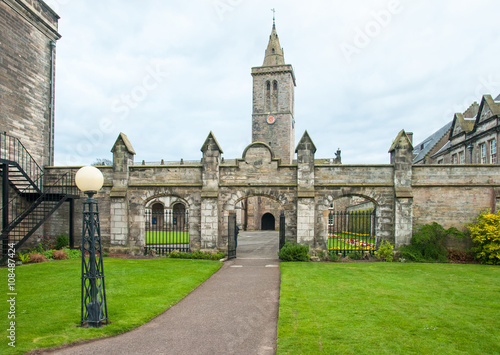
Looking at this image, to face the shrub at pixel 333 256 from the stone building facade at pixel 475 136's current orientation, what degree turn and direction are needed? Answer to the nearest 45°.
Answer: approximately 45° to its left

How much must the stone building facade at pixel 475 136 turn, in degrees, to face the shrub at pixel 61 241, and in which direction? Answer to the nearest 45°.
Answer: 0° — it already faces it

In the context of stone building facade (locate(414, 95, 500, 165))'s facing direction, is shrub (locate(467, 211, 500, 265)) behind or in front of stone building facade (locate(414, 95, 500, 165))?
in front

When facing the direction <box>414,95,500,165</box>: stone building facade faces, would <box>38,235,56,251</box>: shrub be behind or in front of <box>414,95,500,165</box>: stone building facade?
in front

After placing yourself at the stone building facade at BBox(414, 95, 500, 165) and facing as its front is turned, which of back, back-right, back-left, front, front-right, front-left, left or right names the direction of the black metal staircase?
front

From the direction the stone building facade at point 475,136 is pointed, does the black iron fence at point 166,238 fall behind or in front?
in front

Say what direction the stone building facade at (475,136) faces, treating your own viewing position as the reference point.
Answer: facing the viewer and to the left of the viewer

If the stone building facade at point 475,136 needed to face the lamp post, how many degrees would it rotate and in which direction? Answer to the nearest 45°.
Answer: approximately 45° to its left

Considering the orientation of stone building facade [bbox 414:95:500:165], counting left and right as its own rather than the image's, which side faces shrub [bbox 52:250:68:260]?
front

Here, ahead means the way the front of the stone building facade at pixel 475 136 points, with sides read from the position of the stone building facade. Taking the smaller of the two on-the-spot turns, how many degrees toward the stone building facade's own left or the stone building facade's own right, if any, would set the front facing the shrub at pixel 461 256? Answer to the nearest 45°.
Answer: approximately 45° to the stone building facade's own left

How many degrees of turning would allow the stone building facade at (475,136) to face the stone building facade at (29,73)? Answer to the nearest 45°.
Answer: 0° — it already faces it
